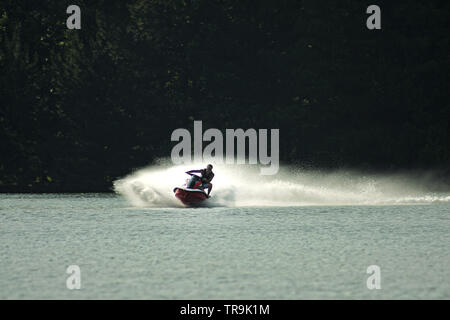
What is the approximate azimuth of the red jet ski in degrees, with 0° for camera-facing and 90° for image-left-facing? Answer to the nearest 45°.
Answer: approximately 45°
